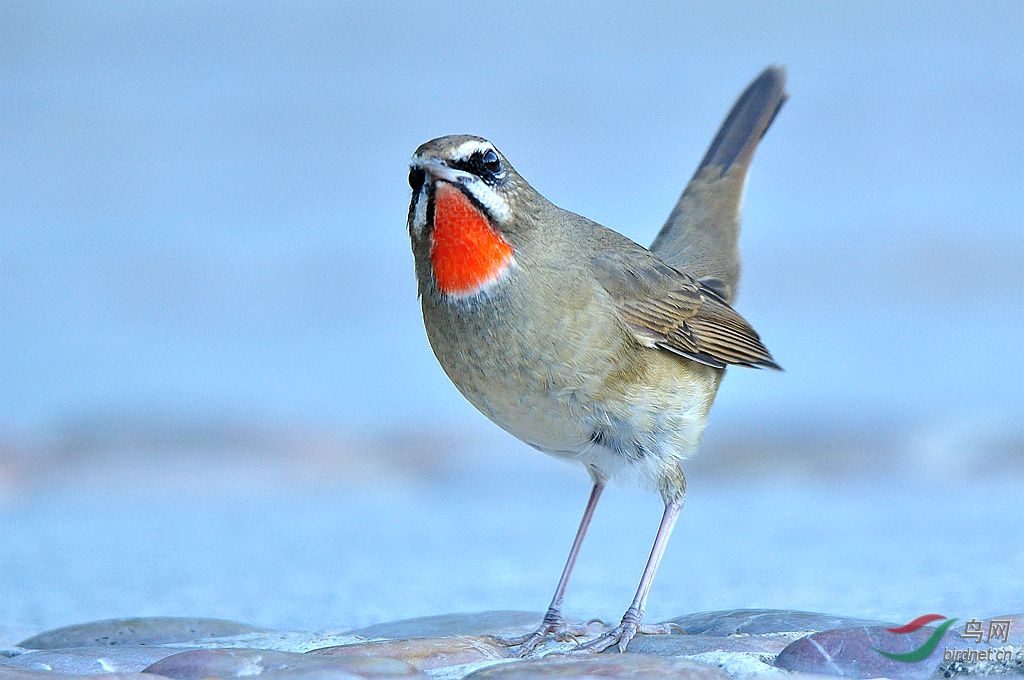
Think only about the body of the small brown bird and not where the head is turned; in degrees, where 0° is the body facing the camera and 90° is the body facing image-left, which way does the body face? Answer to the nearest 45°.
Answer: approximately 45°

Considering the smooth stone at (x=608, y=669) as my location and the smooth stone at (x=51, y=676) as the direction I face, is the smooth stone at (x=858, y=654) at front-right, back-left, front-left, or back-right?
back-right

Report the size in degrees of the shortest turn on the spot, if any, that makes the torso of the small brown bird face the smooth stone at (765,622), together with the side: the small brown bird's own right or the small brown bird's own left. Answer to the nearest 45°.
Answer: approximately 135° to the small brown bird's own left

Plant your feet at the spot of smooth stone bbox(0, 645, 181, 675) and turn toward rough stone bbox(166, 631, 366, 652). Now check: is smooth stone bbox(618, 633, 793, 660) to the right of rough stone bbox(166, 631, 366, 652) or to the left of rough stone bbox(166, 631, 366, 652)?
right

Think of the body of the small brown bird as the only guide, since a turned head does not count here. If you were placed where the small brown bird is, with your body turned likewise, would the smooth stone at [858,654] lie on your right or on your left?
on your left
